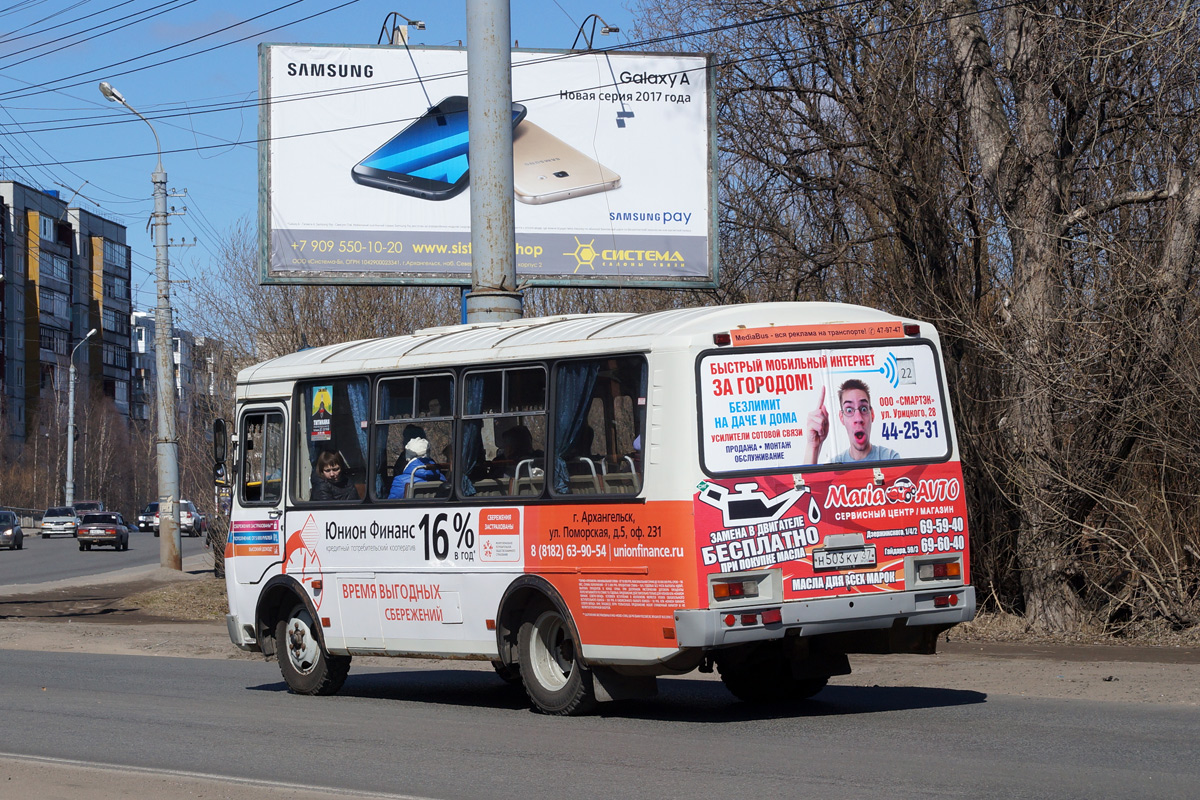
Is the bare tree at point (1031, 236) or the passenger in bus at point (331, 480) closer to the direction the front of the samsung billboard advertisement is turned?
the passenger in bus

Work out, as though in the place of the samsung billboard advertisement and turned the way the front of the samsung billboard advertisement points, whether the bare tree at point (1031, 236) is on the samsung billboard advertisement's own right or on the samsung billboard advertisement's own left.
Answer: on the samsung billboard advertisement's own left

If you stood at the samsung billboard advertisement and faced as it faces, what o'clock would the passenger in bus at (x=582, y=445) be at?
The passenger in bus is roughly at 12 o'clock from the samsung billboard advertisement.

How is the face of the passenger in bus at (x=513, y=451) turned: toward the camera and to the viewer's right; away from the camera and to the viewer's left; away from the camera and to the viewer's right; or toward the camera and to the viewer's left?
away from the camera and to the viewer's left

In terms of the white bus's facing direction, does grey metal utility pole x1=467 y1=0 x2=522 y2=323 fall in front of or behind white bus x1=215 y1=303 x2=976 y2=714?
in front

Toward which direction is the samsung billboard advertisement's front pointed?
toward the camera

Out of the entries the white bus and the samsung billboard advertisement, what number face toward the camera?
1

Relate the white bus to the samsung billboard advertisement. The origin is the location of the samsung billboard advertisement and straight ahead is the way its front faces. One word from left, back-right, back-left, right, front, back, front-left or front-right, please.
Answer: front

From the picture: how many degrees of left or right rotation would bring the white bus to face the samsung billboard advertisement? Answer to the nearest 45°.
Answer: approximately 45° to its right

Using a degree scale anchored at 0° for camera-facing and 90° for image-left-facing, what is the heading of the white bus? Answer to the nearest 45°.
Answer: approximately 135°

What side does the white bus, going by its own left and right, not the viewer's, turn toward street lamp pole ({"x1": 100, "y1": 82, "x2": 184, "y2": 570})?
front

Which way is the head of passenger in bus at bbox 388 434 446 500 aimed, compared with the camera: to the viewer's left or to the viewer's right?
to the viewer's left

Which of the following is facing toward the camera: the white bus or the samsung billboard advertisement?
the samsung billboard advertisement

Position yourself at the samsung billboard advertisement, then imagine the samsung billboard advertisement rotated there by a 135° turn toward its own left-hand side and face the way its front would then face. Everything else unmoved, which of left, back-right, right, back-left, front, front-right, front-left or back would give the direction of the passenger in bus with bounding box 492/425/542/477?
back-right
